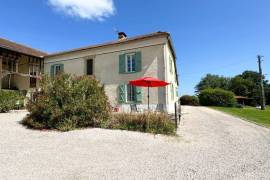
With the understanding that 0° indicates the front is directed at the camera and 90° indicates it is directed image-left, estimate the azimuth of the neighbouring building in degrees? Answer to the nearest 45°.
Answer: approximately 315°

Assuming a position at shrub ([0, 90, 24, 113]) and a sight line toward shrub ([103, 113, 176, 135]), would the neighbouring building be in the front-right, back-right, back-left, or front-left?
back-left

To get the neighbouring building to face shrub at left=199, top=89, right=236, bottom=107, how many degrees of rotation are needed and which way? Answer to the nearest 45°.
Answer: approximately 45° to its left

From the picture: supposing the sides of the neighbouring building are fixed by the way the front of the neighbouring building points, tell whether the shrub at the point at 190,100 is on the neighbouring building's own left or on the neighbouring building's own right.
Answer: on the neighbouring building's own left

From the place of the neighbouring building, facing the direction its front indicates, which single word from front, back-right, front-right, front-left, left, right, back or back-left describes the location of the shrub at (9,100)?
front-right

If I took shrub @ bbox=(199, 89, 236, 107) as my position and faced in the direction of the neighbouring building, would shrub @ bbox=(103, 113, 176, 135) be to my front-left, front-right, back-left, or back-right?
front-left
